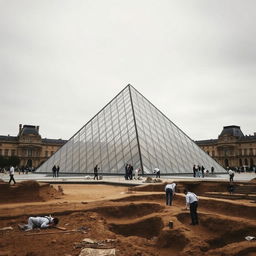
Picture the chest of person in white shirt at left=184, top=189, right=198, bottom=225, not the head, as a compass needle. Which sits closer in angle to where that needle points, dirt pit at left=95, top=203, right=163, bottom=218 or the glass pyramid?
the dirt pit

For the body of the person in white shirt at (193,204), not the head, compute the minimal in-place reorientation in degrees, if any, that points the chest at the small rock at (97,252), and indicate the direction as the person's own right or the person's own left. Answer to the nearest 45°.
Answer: approximately 45° to the person's own left

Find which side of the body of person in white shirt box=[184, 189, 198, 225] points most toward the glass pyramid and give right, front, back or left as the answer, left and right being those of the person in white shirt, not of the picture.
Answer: right

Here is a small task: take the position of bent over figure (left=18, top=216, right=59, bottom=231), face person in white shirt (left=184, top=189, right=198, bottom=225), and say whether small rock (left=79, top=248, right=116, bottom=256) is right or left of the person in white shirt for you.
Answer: right

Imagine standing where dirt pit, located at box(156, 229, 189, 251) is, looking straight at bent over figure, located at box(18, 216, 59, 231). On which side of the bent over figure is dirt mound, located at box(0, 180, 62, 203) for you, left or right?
right

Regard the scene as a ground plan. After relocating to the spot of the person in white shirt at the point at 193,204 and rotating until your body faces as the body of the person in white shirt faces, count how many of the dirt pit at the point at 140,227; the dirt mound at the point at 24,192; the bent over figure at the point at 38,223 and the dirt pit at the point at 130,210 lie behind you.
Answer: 0

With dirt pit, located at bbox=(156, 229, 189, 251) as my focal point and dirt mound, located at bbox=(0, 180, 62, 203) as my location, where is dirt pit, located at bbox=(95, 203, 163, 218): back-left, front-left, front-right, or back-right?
front-left

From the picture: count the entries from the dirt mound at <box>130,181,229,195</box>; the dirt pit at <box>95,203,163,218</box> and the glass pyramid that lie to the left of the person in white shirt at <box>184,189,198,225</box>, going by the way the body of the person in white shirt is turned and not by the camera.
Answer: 0

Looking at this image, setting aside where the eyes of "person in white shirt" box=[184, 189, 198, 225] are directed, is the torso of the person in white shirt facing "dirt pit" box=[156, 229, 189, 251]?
no

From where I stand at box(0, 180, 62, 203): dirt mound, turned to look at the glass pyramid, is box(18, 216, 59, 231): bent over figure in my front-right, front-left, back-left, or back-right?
back-right

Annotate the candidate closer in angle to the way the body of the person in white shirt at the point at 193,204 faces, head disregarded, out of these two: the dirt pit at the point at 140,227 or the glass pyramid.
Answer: the dirt pit

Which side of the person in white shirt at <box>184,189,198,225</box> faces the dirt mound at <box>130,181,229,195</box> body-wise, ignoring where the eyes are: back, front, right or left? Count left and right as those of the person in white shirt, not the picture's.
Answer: right

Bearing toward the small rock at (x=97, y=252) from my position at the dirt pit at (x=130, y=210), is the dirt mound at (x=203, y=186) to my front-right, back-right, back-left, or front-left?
back-left

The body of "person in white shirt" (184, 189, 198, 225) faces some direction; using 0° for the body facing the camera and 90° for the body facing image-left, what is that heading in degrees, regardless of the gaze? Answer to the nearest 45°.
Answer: approximately 90°

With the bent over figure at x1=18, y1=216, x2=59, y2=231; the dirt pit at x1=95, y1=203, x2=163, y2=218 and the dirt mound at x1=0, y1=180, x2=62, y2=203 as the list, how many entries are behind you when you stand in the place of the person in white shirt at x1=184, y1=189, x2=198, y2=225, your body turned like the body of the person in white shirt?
0

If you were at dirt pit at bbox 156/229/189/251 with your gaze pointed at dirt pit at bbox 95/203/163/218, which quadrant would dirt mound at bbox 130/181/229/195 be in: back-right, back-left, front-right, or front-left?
front-right

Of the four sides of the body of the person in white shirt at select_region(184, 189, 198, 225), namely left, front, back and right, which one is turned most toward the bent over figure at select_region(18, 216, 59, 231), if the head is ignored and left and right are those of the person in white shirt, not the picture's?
front

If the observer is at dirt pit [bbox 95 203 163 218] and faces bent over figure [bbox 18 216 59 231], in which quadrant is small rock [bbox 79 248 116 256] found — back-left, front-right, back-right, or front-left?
front-left

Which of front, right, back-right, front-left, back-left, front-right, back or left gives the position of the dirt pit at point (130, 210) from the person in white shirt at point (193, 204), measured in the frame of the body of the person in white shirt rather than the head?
front-right

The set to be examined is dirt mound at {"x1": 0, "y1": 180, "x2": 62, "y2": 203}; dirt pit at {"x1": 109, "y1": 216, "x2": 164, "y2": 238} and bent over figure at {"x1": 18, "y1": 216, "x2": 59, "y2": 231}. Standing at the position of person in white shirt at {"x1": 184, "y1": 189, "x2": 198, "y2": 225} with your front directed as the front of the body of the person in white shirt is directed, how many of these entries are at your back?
0
